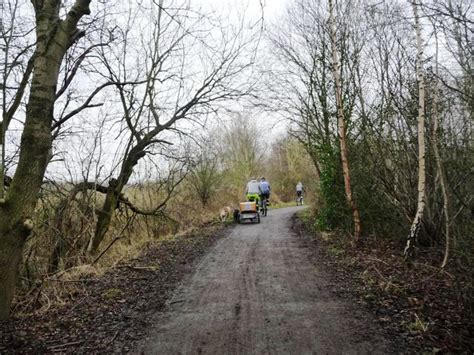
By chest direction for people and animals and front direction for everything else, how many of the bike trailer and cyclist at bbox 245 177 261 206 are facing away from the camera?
2

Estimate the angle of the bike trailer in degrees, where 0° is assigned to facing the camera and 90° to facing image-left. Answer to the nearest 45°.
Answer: approximately 180°

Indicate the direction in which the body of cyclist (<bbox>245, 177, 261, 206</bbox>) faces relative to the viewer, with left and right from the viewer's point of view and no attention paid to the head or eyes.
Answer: facing away from the viewer

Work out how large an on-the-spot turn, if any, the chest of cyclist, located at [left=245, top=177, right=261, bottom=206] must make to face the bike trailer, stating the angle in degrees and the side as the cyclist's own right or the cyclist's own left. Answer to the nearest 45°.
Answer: approximately 180°

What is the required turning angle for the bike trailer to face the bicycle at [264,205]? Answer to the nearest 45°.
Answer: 0° — it already faces it
